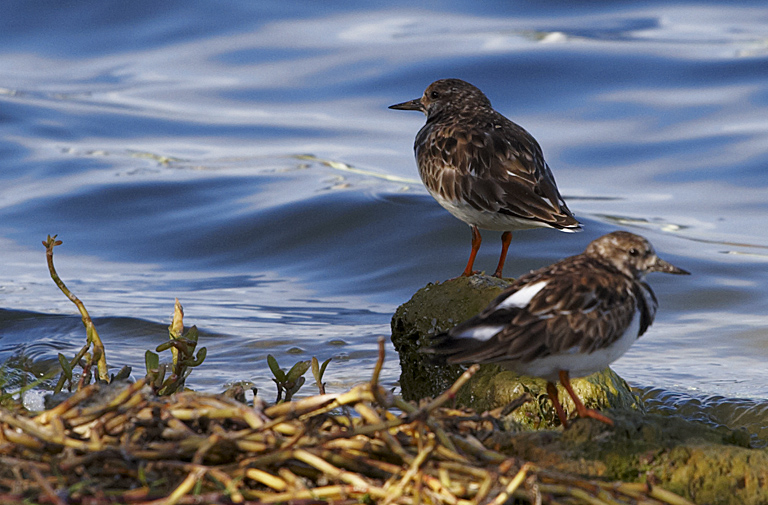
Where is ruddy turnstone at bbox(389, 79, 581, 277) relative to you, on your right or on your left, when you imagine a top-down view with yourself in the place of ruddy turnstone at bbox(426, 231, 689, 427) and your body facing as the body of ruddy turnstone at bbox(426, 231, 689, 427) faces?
on your left

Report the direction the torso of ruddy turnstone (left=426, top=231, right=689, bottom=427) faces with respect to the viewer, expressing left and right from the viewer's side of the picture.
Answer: facing to the right of the viewer
